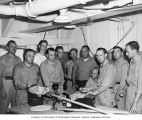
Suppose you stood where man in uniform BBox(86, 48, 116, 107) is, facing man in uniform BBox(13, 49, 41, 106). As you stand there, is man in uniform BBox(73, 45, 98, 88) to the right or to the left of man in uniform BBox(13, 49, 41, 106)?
right

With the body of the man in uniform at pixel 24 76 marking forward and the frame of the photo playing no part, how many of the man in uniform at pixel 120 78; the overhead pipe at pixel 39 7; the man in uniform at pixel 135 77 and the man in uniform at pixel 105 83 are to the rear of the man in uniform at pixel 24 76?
0

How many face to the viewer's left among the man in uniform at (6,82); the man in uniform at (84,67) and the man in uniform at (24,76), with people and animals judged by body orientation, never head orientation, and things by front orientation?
0

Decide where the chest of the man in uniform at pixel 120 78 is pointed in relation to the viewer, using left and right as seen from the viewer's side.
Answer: facing the viewer and to the left of the viewer

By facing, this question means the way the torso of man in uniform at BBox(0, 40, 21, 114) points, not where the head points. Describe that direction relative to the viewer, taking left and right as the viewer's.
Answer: facing the viewer and to the right of the viewer

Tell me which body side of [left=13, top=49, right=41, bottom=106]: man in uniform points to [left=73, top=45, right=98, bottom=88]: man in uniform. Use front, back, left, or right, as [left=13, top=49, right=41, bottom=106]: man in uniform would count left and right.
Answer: left

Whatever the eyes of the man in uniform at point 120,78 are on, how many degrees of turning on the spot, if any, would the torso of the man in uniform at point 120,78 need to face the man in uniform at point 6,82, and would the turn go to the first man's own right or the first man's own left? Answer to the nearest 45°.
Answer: approximately 45° to the first man's own right

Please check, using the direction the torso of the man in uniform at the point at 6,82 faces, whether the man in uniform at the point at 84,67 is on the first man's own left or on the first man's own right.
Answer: on the first man's own left

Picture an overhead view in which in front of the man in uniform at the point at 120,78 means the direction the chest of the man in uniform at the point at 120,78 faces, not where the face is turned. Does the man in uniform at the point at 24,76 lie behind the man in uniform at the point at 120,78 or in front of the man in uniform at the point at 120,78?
in front

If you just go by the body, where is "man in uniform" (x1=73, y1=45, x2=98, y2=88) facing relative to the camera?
toward the camera

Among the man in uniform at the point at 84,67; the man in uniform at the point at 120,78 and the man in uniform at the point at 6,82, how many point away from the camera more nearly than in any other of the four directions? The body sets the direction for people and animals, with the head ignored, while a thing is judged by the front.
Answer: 0

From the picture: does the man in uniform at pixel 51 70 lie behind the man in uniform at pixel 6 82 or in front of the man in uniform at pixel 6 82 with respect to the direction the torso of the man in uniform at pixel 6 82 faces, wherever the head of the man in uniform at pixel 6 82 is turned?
in front

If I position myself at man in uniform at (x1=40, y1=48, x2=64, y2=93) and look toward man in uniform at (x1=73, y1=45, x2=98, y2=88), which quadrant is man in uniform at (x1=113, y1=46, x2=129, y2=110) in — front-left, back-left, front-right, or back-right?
front-right

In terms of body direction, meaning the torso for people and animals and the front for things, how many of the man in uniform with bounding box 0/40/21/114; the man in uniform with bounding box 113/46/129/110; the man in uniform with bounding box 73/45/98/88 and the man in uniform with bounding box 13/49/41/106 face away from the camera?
0

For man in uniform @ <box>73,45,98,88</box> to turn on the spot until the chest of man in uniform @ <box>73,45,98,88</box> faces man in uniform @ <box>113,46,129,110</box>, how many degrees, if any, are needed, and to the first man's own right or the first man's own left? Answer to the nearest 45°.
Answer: approximately 45° to the first man's own left

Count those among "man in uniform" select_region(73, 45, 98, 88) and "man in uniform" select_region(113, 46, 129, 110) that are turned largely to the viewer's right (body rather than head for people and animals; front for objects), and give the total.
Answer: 0
